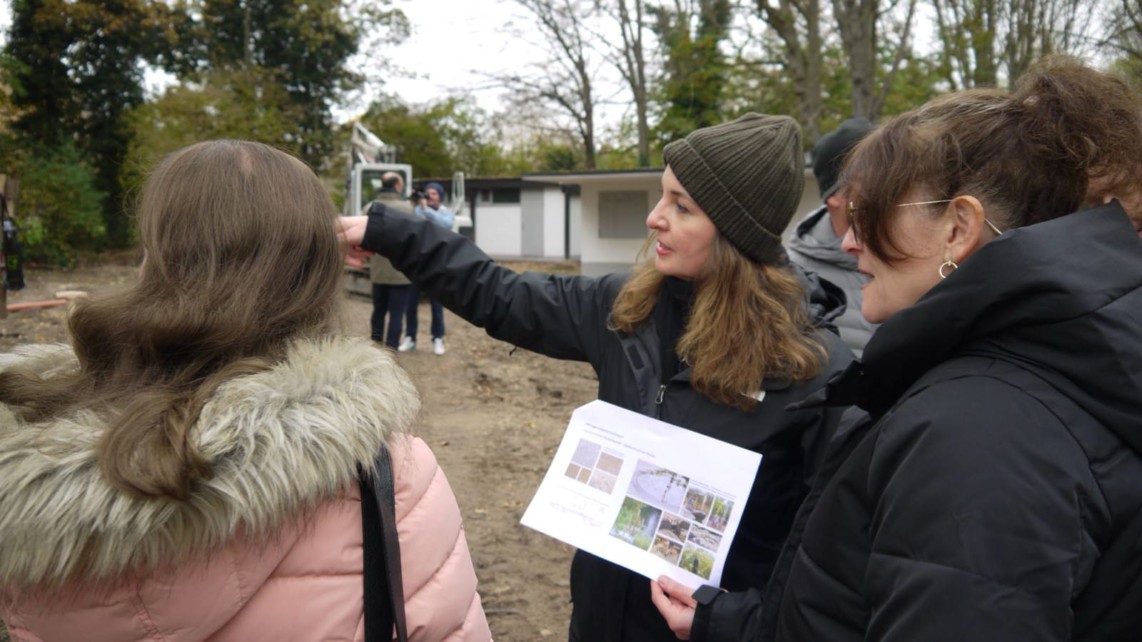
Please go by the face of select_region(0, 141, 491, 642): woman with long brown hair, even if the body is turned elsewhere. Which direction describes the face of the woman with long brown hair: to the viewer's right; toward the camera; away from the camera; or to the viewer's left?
away from the camera

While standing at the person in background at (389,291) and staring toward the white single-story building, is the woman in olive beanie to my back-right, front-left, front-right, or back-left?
back-right

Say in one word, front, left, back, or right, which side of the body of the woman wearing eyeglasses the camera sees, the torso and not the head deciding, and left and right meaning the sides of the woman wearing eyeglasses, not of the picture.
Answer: left

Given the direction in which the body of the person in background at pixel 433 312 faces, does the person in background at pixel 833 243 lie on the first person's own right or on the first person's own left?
on the first person's own left

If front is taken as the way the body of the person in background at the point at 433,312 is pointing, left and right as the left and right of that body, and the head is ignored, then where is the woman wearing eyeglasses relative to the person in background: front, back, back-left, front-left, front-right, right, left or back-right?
front-left

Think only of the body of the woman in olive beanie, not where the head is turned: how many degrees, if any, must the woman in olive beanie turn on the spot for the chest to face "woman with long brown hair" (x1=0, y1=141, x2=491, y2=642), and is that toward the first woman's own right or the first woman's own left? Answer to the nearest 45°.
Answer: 0° — they already face them

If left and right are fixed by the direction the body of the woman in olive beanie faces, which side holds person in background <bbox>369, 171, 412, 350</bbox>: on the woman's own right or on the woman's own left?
on the woman's own right

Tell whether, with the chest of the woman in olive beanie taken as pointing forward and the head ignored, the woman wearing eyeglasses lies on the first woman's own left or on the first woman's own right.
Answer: on the first woman's own left

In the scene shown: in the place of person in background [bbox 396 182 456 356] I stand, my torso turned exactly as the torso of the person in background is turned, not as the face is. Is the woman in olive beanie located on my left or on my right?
on my left

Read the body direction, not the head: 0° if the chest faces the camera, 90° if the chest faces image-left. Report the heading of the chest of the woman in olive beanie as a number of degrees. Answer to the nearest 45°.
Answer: approximately 45°

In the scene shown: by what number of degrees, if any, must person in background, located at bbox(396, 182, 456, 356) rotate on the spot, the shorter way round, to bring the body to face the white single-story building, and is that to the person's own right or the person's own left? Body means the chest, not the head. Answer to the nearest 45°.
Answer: approximately 135° to the person's own right

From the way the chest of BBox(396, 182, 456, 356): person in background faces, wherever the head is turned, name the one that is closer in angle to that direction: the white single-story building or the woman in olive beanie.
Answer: the woman in olive beanie

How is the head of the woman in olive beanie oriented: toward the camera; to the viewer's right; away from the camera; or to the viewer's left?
to the viewer's left
